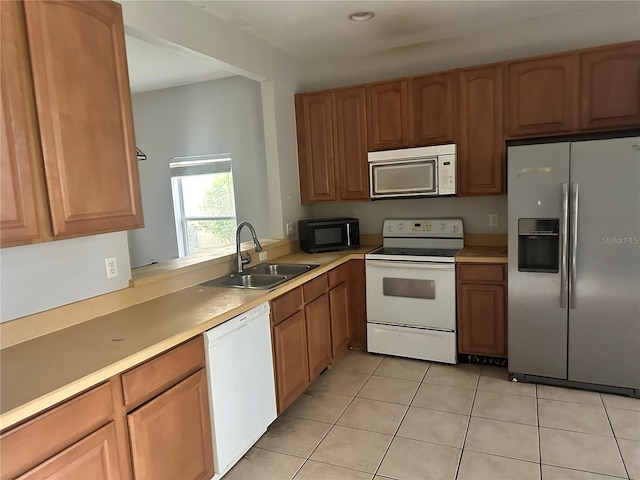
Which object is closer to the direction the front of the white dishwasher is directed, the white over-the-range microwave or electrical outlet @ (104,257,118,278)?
the white over-the-range microwave

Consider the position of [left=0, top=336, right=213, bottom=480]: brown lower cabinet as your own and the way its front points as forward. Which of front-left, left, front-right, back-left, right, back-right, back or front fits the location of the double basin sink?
left

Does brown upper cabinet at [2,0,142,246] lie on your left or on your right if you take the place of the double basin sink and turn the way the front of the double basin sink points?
on your right

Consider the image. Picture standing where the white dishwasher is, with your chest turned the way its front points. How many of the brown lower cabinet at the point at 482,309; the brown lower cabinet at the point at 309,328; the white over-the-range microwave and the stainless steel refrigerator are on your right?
0

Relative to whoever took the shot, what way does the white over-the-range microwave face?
facing the viewer

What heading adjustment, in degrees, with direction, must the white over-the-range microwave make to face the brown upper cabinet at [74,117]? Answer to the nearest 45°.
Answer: approximately 45° to its right

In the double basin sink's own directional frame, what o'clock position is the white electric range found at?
The white electric range is roughly at 10 o'clock from the double basin sink.

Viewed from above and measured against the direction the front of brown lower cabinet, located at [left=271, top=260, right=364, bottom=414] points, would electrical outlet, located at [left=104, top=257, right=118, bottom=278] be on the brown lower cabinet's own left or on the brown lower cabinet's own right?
on the brown lower cabinet's own right

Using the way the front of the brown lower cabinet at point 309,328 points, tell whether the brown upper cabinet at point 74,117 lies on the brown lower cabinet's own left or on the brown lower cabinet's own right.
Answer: on the brown lower cabinet's own right

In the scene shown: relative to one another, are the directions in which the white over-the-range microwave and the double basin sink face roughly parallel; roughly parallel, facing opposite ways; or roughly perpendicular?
roughly perpendicular

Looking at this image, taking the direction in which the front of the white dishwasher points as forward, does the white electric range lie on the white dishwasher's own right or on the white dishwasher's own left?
on the white dishwasher's own left

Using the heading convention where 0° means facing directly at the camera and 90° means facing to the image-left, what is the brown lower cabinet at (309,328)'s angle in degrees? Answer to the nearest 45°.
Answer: approximately 315°

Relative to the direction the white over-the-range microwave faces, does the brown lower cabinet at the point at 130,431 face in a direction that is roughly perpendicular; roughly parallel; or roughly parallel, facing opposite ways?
roughly perpendicular

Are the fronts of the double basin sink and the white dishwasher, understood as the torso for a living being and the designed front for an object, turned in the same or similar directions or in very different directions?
same or similar directions

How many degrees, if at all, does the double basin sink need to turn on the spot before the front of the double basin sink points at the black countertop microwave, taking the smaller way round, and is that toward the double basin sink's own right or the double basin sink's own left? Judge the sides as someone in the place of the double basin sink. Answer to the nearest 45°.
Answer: approximately 90° to the double basin sink's own left

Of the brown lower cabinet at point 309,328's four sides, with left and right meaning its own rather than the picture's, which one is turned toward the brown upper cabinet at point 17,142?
right

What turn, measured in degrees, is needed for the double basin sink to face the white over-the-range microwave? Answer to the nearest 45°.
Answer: approximately 45° to its left

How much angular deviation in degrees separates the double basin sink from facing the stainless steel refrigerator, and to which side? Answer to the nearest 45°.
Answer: approximately 45° to its left

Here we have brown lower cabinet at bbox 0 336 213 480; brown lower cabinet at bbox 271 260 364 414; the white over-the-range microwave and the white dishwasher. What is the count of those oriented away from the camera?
0

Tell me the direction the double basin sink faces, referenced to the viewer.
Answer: facing the viewer and to the right of the viewer
